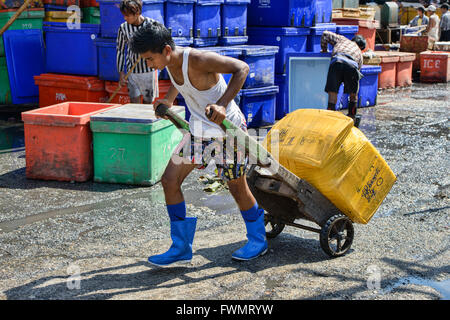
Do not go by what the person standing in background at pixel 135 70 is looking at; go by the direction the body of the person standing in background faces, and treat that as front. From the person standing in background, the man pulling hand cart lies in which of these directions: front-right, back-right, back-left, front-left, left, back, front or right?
front-left

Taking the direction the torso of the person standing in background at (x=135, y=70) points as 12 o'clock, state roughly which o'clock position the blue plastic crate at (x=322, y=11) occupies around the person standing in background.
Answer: The blue plastic crate is roughly at 6 o'clock from the person standing in background.

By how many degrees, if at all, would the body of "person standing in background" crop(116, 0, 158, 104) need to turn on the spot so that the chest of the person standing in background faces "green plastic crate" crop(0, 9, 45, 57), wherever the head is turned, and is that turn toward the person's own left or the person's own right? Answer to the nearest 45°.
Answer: approximately 90° to the person's own right

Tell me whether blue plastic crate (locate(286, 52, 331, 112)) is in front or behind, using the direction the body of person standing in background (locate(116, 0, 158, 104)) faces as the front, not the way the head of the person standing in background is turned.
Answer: behind

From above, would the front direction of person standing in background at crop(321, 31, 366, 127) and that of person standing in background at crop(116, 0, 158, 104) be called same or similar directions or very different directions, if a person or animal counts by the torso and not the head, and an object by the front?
very different directions

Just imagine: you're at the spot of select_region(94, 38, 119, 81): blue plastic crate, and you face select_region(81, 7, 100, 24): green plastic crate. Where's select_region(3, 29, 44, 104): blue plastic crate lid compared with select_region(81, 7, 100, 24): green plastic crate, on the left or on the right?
left

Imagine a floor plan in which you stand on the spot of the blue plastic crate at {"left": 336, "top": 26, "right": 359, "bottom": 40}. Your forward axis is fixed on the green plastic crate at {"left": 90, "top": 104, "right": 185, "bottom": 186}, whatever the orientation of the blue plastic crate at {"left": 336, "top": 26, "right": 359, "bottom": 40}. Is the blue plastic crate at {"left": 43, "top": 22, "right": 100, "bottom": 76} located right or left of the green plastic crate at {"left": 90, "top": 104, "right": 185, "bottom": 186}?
right

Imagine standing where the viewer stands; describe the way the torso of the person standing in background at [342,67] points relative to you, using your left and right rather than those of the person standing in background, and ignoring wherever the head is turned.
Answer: facing away from the viewer and to the right of the viewer

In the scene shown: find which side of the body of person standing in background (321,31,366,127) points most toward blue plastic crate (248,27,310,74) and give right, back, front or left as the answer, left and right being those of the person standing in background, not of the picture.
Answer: left

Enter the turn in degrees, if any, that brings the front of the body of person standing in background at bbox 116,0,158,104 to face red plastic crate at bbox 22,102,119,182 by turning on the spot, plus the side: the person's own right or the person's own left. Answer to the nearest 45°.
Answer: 0° — they already face it

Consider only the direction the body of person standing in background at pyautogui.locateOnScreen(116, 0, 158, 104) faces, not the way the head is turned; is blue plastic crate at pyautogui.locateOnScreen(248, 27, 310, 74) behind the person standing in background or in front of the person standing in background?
behind
